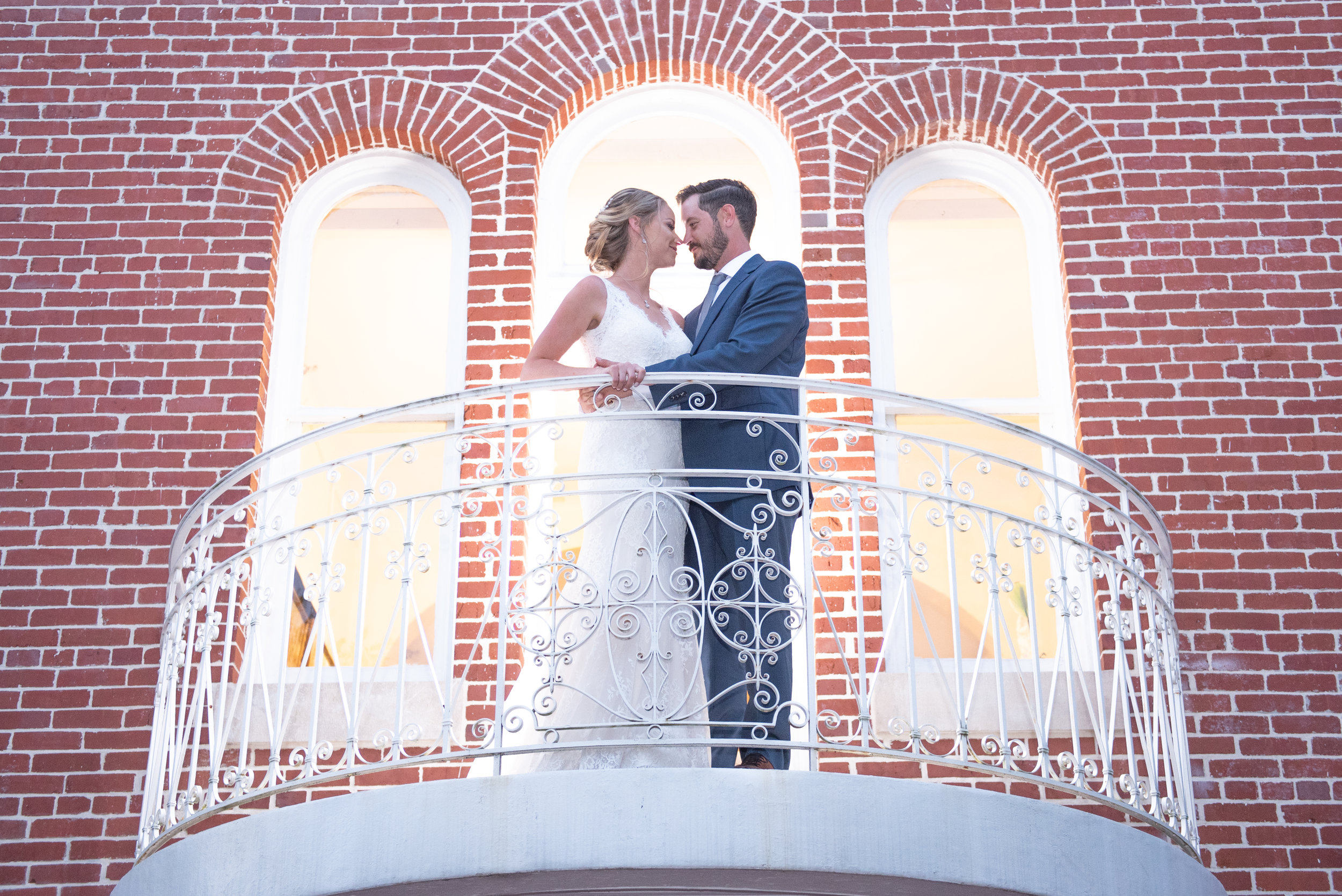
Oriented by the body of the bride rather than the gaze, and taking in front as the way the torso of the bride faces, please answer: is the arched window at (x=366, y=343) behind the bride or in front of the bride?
behind

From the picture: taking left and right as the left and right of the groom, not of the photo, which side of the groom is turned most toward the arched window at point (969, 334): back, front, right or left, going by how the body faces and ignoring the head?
back

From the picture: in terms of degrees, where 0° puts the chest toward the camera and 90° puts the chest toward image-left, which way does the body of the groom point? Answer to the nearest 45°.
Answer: approximately 45°

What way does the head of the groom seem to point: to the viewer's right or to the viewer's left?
to the viewer's left

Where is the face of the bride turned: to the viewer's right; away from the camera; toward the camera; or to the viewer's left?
to the viewer's right

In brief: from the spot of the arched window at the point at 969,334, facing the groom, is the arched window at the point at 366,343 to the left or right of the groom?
right
